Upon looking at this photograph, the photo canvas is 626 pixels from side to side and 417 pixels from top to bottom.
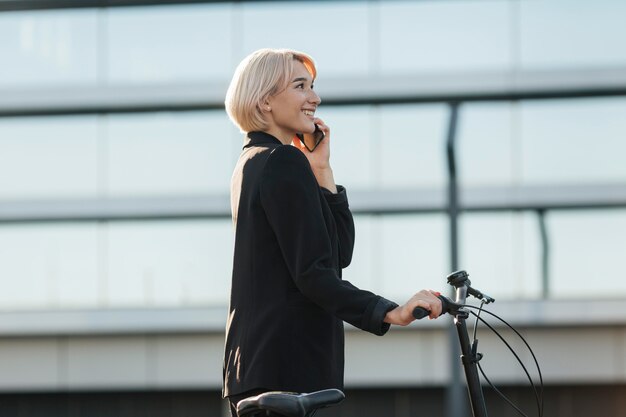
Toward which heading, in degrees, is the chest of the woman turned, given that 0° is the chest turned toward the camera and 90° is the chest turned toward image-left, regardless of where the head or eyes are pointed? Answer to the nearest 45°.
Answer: approximately 270°

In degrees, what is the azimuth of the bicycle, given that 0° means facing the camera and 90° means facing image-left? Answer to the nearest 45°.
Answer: approximately 270°
